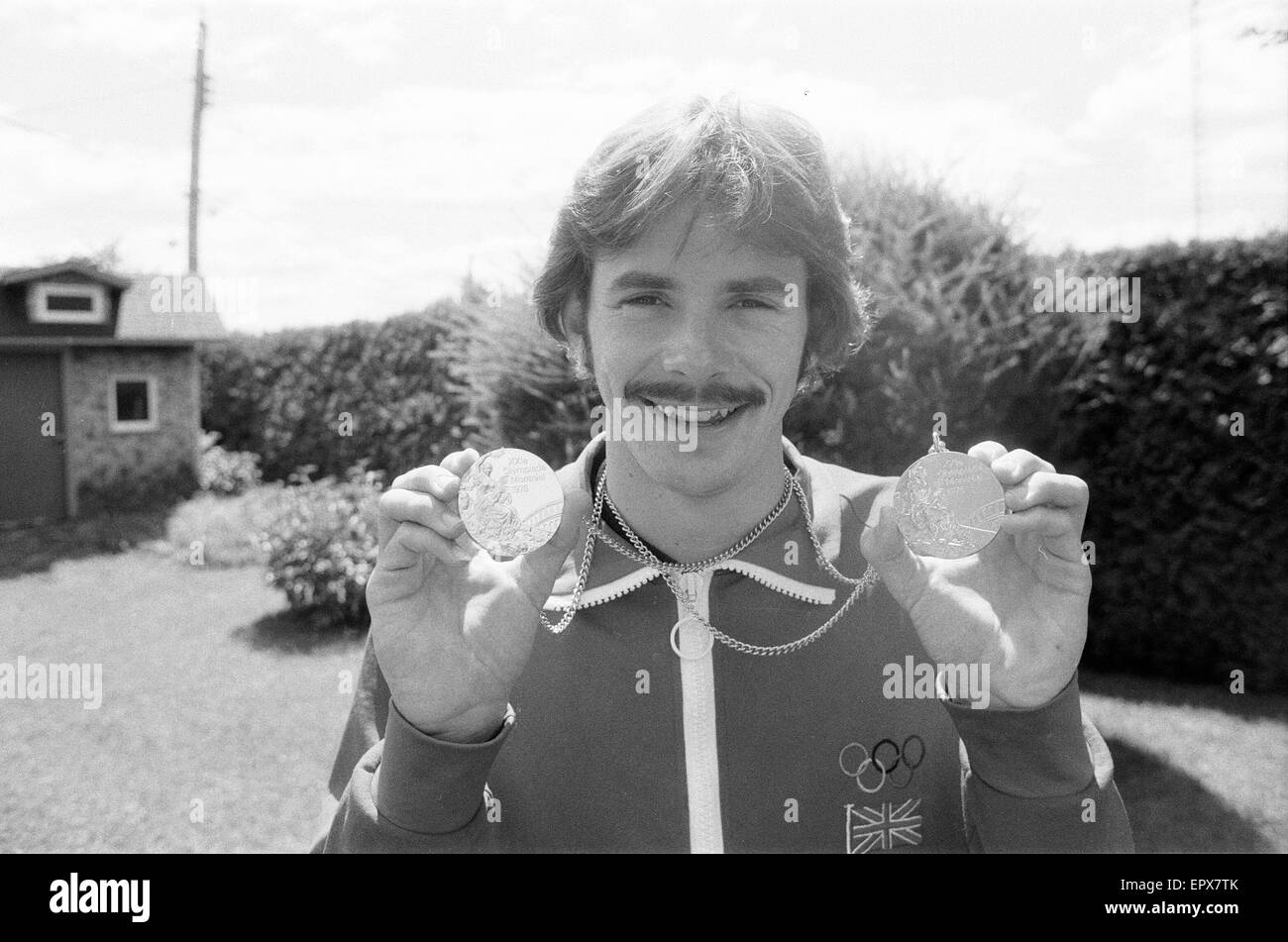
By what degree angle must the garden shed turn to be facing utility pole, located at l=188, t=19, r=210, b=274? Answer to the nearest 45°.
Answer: approximately 180°

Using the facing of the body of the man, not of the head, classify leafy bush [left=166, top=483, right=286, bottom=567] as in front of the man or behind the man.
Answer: behind

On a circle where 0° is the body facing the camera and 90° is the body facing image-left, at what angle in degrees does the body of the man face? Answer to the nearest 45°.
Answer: approximately 0°

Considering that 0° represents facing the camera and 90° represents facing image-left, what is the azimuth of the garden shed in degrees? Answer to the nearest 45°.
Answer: approximately 0°

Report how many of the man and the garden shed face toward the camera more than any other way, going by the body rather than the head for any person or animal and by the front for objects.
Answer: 2
